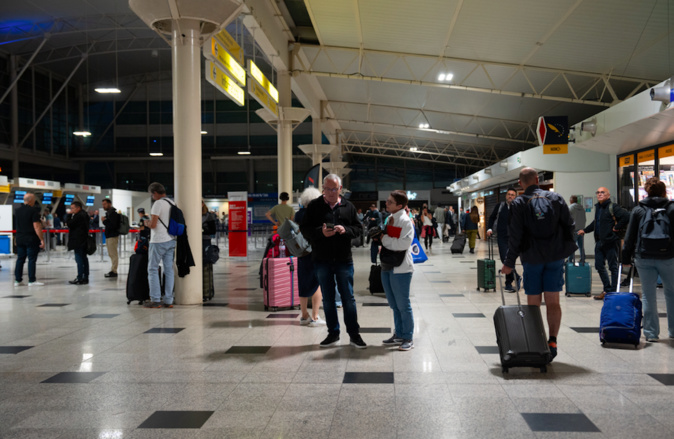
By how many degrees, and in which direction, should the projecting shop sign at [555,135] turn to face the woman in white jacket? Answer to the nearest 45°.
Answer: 0° — it already faces them

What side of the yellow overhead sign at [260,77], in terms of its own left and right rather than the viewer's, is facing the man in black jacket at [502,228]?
front

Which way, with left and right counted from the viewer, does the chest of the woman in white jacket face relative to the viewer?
facing to the left of the viewer

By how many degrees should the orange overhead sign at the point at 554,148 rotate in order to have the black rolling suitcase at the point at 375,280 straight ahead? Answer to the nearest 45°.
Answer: approximately 45° to its right

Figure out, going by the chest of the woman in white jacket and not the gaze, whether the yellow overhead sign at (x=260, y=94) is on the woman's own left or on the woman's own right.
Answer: on the woman's own right

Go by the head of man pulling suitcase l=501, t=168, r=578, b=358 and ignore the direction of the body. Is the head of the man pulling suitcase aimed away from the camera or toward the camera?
away from the camera

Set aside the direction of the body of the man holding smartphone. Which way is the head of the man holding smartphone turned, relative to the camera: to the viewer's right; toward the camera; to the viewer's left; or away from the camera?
toward the camera

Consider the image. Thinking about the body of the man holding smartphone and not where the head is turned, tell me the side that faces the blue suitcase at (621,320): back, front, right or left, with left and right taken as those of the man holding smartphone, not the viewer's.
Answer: left

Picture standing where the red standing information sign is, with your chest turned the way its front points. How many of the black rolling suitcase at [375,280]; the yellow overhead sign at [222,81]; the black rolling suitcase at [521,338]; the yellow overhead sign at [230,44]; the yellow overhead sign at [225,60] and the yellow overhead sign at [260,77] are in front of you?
6

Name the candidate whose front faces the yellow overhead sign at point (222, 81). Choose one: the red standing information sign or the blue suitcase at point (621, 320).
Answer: the red standing information sign

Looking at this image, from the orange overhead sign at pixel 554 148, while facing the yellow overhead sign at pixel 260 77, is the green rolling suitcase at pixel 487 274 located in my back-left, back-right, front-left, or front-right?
front-left

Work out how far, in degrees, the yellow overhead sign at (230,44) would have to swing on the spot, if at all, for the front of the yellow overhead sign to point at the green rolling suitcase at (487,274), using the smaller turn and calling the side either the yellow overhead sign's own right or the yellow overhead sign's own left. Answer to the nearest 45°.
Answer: approximately 45° to the yellow overhead sign's own left

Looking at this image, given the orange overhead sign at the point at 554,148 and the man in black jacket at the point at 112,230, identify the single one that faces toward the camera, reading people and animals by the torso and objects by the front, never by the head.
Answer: the orange overhead sign
